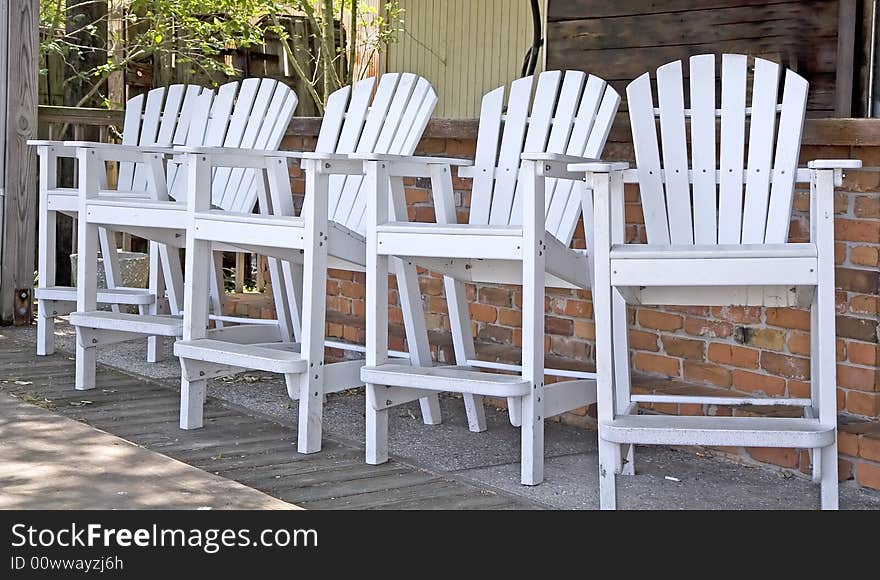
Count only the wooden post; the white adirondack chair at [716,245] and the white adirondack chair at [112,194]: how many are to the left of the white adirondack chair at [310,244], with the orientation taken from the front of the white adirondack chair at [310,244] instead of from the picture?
1

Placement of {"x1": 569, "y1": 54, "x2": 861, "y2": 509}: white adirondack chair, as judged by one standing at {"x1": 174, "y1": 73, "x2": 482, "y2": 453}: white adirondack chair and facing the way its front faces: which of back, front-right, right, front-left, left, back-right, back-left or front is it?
left

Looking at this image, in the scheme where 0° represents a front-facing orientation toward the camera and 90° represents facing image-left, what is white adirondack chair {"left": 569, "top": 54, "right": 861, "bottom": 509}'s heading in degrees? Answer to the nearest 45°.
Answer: approximately 0°

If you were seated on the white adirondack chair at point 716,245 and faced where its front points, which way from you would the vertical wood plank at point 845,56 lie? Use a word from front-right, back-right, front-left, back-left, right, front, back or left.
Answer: back

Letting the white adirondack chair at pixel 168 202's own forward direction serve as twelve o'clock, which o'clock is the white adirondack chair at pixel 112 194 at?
the white adirondack chair at pixel 112 194 is roughly at 4 o'clock from the white adirondack chair at pixel 168 202.

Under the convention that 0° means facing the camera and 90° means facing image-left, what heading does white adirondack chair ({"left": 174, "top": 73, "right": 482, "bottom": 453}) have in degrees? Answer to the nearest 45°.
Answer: approximately 45°

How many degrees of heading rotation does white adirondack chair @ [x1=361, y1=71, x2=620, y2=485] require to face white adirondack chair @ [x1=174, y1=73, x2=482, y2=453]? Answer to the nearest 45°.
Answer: approximately 90° to its right

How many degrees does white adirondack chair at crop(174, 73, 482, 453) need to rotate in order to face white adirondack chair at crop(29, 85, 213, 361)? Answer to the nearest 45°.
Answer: approximately 90° to its right

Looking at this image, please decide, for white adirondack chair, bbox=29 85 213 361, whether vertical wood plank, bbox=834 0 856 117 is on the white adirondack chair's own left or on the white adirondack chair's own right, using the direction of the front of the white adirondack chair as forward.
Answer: on the white adirondack chair's own left

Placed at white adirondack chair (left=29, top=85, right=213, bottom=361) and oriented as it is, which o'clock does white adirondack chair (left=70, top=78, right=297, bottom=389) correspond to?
white adirondack chair (left=70, top=78, right=297, bottom=389) is roughly at 10 o'clock from white adirondack chair (left=29, top=85, right=213, bottom=361).

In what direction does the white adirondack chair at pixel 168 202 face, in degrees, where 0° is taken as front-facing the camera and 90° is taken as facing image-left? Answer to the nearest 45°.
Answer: approximately 45°
